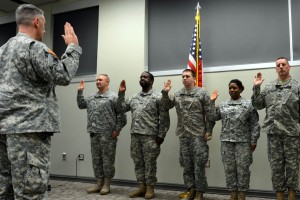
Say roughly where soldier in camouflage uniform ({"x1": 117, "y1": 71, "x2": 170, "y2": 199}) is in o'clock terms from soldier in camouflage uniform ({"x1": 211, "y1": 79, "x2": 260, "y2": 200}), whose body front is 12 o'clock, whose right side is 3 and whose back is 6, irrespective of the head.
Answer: soldier in camouflage uniform ({"x1": 117, "y1": 71, "x2": 170, "y2": 199}) is roughly at 2 o'clock from soldier in camouflage uniform ({"x1": 211, "y1": 79, "x2": 260, "y2": 200}).

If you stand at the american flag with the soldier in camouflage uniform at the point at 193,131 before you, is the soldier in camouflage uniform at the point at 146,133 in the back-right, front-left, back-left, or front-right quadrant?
front-right

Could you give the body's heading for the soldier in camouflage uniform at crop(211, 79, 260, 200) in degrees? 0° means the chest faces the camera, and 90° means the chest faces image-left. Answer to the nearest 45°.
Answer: approximately 45°

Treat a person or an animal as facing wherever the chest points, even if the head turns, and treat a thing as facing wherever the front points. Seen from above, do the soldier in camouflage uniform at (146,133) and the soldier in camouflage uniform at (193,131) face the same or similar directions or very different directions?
same or similar directions

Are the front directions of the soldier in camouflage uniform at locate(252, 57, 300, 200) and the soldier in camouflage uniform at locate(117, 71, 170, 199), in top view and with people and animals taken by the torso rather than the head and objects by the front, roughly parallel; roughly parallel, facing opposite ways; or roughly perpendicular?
roughly parallel

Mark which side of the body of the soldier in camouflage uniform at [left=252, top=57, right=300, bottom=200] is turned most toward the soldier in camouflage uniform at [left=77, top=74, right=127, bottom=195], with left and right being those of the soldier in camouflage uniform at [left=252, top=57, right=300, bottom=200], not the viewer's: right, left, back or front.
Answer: right

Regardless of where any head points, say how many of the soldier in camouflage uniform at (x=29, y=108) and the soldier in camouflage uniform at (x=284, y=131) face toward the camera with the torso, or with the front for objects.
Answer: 1

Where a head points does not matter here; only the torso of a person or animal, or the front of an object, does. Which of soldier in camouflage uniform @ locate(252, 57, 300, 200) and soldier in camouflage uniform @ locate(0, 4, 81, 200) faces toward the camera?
soldier in camouflage uniform @ locate(252, 57, 300, 200)

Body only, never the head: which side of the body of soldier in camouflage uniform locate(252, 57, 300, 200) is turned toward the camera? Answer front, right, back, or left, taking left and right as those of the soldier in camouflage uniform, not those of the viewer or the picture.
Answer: front

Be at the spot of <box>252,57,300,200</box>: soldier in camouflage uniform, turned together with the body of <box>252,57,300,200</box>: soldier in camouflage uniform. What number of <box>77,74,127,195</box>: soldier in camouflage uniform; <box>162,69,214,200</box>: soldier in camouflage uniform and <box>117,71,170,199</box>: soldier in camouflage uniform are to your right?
3

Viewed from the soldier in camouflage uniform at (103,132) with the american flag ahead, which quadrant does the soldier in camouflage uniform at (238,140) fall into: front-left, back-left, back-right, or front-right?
front-right

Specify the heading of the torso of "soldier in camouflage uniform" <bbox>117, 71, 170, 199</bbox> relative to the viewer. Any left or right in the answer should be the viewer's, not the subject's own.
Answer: facing the viewer and to the left of the viewer

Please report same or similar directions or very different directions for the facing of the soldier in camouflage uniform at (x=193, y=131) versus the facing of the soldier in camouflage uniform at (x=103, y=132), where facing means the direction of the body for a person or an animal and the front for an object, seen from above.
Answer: same or similar directions
